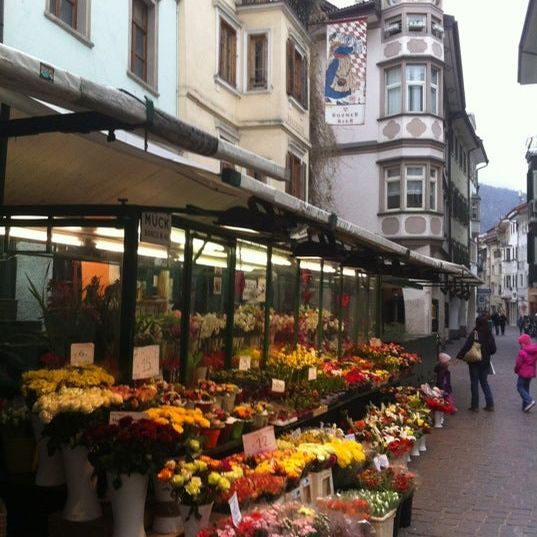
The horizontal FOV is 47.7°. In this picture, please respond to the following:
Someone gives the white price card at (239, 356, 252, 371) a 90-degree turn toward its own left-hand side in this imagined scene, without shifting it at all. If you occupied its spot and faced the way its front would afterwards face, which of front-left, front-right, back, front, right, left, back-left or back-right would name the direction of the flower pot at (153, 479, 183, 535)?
right

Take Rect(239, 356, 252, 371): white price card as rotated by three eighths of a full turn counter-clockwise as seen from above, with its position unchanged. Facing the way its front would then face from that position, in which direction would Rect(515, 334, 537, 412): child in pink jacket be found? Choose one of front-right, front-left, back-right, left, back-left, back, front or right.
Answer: front

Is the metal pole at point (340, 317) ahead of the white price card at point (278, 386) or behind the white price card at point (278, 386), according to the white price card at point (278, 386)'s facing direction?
behind

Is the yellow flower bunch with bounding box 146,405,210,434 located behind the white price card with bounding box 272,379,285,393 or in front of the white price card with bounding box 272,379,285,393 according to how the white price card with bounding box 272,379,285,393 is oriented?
in front

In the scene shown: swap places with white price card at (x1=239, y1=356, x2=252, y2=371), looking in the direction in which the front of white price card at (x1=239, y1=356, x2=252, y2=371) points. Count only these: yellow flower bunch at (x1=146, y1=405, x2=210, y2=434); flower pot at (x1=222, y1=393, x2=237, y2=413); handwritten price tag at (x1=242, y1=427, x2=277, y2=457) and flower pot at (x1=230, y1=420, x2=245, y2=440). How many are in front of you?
4

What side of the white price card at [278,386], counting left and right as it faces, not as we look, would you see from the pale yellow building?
back

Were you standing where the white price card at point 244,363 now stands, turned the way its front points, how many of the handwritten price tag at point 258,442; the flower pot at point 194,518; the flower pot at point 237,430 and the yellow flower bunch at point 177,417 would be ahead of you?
4

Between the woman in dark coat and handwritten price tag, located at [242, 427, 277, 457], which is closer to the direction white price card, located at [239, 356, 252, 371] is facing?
the handwritten price tag

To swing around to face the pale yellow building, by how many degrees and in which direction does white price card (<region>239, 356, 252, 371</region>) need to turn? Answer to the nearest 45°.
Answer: approximately 180°

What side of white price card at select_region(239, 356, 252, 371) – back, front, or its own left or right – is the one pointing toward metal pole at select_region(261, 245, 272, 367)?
back

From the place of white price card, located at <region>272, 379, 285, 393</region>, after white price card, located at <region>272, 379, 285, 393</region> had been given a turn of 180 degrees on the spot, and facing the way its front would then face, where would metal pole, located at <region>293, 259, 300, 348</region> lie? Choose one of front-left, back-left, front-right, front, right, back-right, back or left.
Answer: front

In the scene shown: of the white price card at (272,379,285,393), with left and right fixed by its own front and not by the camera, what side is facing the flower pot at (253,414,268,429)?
front

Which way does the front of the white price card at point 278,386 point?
toward the camera

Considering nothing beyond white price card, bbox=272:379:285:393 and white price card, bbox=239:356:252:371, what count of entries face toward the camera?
2

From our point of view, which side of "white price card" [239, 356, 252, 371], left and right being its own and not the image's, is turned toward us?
front

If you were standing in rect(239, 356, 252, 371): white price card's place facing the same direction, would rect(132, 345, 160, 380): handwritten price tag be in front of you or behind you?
in front
